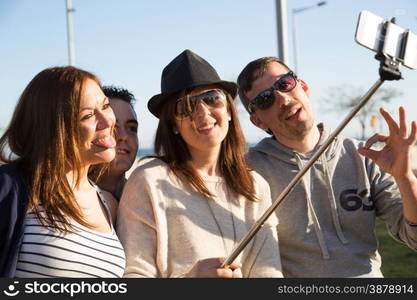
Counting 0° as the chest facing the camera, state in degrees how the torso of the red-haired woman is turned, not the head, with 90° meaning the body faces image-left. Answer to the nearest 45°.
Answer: approximately 315°

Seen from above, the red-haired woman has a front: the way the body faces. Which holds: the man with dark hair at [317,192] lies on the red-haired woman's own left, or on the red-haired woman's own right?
on the red-haired woman's own left

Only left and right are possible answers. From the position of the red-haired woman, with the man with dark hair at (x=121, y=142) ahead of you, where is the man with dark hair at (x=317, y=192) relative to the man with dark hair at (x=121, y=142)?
right

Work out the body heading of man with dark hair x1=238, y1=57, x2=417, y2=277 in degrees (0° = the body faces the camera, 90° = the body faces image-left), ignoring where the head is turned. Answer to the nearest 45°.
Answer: approximately 0°
